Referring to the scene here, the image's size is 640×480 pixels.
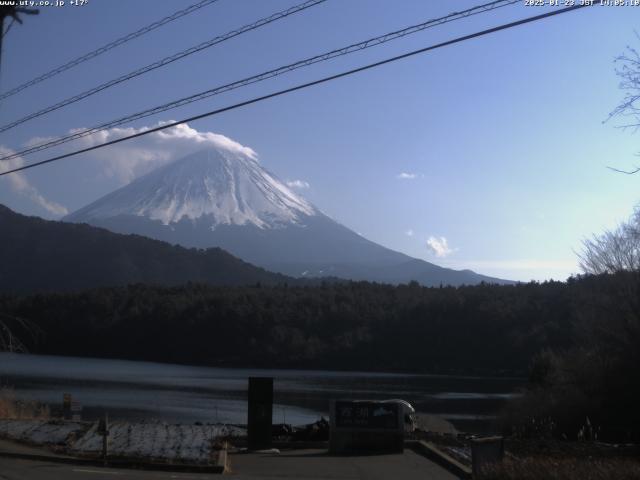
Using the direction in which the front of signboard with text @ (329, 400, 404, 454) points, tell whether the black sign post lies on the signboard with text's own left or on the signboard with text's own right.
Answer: on the signboard with text's own right

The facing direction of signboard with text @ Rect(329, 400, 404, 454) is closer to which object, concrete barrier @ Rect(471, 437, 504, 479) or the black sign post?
the concrete barrier

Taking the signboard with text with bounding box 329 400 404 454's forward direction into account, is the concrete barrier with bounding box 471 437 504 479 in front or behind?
in front

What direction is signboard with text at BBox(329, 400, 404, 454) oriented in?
toward the camera
